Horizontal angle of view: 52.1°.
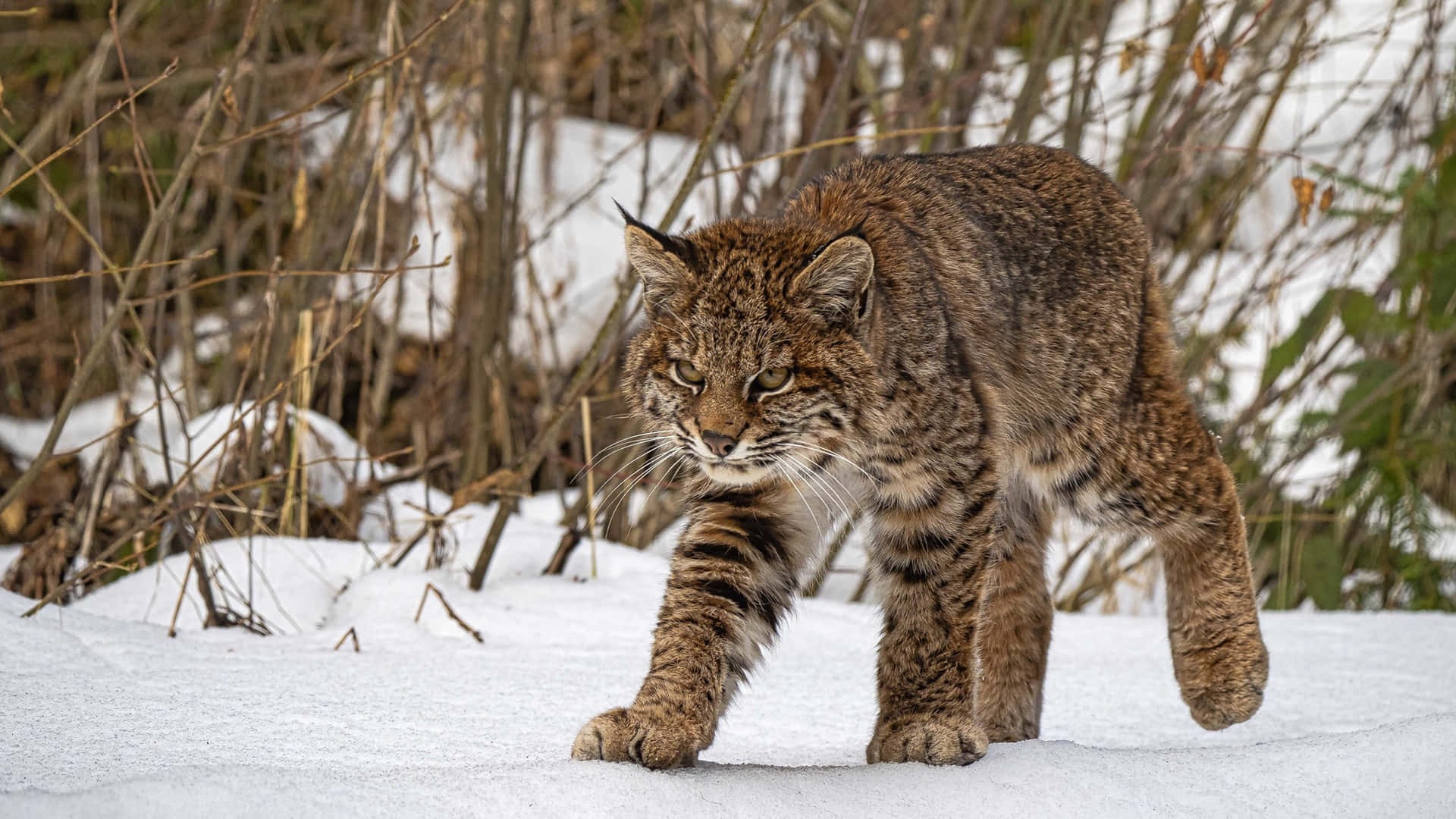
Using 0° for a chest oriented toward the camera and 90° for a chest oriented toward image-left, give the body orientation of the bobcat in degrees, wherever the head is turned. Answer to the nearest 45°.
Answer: approximately 45°

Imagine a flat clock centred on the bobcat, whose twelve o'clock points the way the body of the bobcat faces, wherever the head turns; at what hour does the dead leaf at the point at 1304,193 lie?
The dead leaf is roughly at 6 o'clock from the bobcat.

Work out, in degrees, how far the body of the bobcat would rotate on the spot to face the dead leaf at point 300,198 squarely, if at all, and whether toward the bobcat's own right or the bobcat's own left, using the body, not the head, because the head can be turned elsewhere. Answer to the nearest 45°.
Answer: approximately 90° to the bobcat's own right

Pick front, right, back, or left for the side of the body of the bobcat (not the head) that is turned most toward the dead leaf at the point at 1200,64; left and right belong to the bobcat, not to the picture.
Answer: back

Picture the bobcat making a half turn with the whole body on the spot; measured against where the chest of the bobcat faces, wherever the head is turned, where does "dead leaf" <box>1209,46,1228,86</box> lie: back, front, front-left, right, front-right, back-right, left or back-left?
front

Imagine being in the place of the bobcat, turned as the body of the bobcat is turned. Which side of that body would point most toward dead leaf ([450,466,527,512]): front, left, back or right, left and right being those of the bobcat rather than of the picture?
right

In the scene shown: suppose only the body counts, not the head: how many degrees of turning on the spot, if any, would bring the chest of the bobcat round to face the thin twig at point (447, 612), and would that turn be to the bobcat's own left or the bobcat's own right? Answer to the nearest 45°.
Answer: approximately 90° to the bobcat's own right
